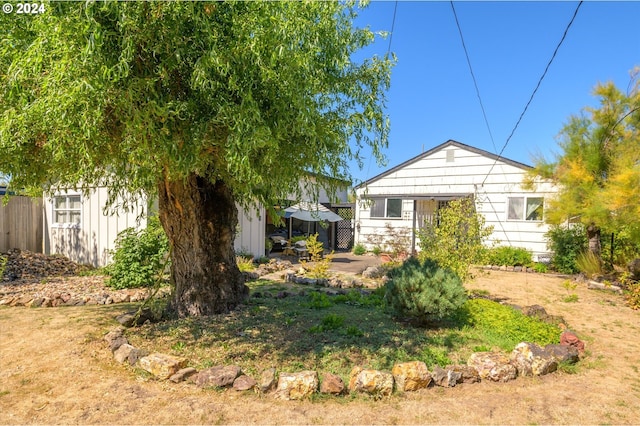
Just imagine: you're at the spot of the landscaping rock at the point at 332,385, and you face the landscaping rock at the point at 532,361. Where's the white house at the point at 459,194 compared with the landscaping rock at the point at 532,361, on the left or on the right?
left

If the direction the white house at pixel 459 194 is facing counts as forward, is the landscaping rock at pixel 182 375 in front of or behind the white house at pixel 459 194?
in front

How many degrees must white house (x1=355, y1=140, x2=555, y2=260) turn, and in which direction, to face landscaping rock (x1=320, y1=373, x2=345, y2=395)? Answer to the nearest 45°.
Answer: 0° — it already faces it

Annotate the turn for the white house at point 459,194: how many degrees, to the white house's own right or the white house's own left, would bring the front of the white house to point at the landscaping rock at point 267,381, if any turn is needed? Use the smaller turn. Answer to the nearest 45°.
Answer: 0° — it already faces it

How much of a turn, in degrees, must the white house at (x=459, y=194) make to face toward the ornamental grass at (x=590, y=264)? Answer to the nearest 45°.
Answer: approximately 45° to its left

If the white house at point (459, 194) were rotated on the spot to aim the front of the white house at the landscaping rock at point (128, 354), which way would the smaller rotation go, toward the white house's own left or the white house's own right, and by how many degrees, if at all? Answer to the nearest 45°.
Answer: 0° — it already faces it

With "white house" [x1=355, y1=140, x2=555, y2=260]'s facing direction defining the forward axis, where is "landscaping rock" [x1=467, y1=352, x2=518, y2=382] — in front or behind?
in front

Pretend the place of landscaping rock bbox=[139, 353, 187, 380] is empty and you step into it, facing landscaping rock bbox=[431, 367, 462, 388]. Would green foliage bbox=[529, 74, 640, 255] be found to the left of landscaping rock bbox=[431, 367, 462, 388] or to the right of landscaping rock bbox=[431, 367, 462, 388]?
left

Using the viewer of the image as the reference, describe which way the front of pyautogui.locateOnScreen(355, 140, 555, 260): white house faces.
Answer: facing the viewer

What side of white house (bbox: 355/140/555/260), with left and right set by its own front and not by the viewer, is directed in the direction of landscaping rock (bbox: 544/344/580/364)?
front

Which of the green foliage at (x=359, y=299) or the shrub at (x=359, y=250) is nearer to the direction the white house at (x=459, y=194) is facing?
the green foliage

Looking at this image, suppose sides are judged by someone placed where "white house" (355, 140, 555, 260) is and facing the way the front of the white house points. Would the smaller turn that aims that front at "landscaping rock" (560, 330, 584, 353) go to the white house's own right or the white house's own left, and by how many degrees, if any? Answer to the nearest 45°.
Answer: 0° — it already faces it

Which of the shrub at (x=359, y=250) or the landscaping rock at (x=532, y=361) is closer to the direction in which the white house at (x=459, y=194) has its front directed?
the landscaping rock

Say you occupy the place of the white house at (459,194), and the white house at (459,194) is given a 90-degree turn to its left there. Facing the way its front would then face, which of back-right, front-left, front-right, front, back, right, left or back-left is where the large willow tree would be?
right

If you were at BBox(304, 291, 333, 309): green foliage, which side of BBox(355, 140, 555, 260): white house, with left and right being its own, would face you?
front

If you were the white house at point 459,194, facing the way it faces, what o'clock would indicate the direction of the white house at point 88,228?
the white house at point 88,228 is roughly at 2 o'clock from the white house at point 459,194.
